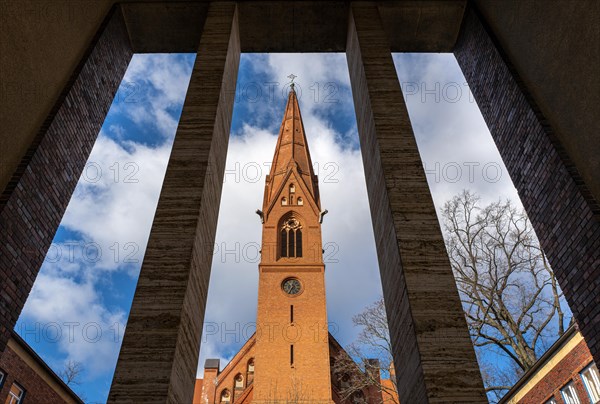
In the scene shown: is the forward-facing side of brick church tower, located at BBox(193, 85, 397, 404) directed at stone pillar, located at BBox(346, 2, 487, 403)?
yes

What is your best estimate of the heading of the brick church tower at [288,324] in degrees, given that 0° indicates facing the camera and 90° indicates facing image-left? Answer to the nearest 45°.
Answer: approximately 0°
